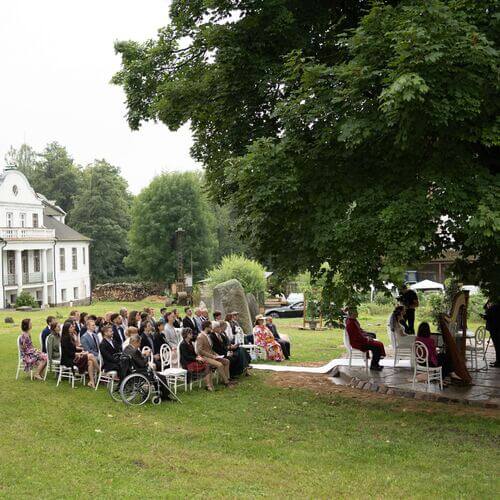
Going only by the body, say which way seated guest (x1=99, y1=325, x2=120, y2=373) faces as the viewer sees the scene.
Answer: to the viewer's right

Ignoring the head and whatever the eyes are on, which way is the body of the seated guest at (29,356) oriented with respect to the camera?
to the viewer's right

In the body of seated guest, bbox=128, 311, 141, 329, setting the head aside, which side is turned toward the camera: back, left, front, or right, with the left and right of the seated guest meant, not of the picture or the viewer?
right

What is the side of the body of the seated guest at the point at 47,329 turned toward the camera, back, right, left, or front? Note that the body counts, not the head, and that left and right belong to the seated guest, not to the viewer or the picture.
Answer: right

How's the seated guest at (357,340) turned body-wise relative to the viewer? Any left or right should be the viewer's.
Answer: facing to the right of the viewer

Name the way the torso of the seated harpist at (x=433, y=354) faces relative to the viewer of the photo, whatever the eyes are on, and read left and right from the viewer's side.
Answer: facing to the right of the viewer

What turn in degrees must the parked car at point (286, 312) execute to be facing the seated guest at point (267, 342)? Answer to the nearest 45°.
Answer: approximately 90° to its left

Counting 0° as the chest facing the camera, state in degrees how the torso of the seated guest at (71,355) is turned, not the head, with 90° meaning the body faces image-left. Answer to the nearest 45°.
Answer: approximately 270°

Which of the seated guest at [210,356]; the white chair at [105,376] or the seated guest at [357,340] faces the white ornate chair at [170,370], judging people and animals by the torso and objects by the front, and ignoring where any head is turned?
the white chair at [105,376]
